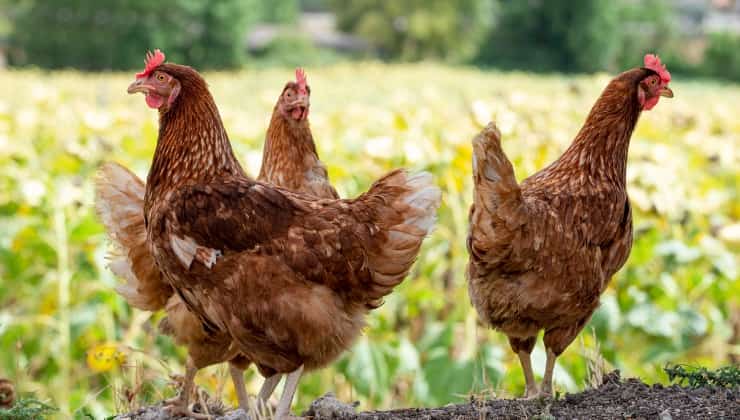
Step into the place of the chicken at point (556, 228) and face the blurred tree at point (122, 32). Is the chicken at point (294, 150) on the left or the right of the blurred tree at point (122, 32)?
left

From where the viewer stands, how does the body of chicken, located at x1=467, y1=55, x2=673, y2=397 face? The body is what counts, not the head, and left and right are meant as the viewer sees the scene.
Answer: facing away from the viewer and to the right of the viewer

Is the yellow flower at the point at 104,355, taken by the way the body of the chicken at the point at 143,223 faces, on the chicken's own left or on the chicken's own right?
on the chicken's own left

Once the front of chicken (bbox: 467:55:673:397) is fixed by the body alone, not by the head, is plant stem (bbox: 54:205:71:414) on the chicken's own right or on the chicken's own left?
on the chicken's own left

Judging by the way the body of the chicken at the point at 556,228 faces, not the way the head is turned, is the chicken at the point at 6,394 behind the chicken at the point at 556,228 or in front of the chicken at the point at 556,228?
behind
